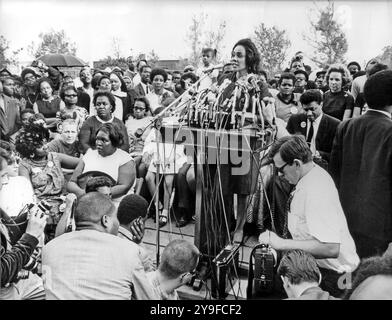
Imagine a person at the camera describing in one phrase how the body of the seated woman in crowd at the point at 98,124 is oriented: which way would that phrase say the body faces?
toward the camera

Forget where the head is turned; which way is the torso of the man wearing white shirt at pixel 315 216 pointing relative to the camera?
to the viewer's left

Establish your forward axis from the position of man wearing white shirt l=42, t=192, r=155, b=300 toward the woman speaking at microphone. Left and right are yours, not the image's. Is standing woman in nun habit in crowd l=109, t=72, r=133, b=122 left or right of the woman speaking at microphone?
left

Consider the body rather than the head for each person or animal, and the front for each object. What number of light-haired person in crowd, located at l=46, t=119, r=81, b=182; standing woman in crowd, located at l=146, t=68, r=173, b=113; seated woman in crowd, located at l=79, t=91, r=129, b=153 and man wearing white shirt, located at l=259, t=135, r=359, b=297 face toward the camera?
3

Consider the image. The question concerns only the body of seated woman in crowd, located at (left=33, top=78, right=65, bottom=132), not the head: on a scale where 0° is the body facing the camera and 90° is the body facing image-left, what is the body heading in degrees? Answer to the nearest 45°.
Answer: approximately 0°

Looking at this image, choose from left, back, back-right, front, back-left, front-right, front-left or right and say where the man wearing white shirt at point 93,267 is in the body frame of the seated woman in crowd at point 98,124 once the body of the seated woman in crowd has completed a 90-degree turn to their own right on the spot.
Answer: left

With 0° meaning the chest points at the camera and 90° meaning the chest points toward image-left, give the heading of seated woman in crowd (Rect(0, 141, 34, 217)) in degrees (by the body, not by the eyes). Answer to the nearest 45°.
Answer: approximately 315°

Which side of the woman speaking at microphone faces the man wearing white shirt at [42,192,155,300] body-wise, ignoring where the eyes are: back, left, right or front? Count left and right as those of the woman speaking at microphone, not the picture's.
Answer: front

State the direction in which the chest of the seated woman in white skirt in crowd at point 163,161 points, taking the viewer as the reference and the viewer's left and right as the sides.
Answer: facing the viewer
